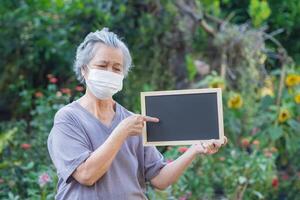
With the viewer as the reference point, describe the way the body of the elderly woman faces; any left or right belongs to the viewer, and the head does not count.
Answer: facing the viewer and to the right of the viewer

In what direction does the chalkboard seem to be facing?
toward the camera

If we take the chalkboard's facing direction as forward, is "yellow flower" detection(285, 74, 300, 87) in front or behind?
behind

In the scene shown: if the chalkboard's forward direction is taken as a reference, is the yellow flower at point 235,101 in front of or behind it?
behind

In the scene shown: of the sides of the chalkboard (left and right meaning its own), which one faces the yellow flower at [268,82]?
back

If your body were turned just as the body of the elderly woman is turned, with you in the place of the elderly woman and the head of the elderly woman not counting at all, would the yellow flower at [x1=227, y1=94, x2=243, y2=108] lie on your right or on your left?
on your left

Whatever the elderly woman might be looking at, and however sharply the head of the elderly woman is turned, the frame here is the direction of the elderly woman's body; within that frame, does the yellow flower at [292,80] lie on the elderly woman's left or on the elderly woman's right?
on the elderly woman's left
